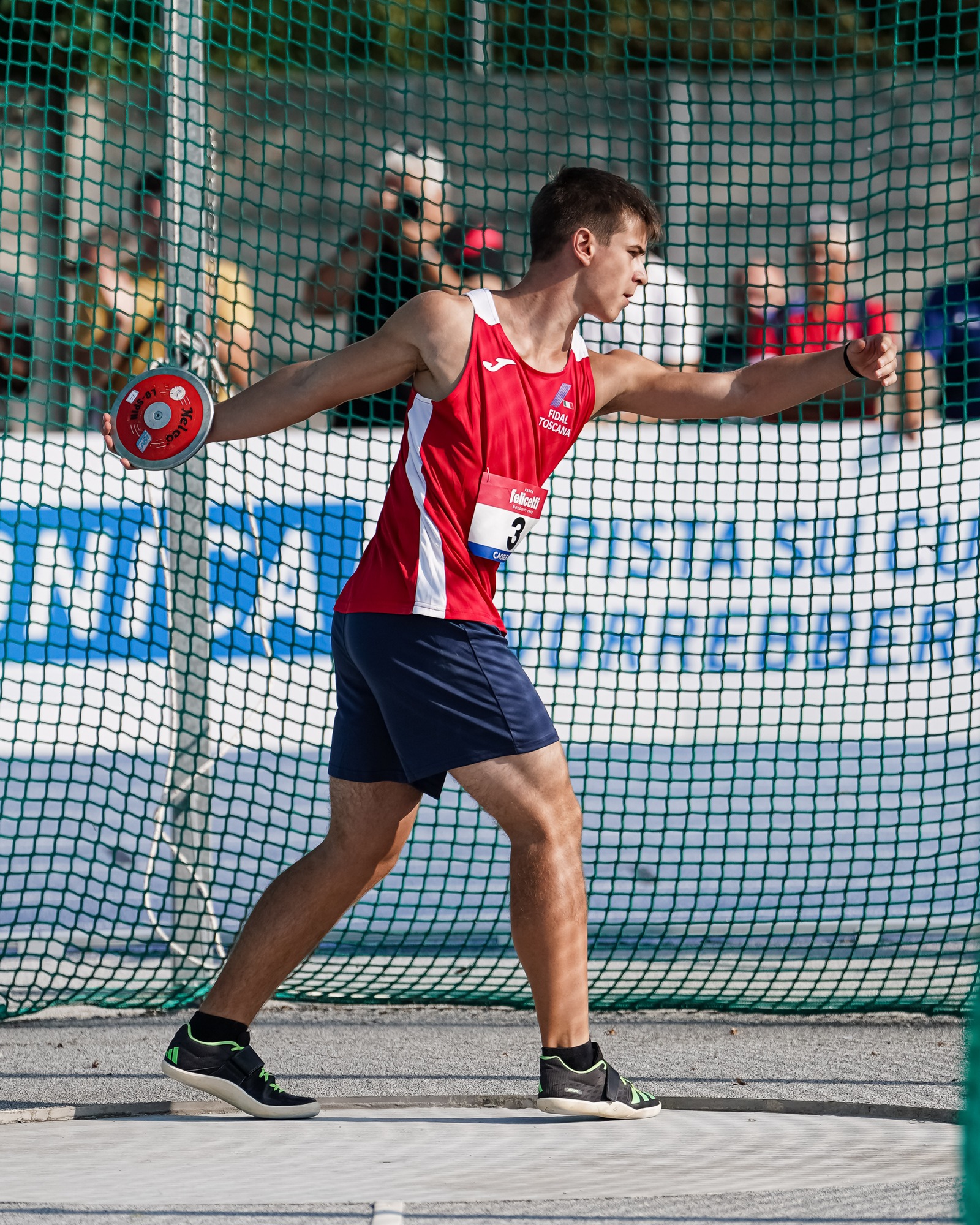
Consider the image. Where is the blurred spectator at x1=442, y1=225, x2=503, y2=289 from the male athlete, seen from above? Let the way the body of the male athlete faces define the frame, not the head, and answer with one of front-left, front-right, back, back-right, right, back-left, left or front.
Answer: back-left

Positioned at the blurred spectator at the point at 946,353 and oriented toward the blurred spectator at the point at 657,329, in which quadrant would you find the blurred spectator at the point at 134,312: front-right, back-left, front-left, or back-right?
front-left

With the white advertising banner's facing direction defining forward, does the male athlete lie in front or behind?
in front

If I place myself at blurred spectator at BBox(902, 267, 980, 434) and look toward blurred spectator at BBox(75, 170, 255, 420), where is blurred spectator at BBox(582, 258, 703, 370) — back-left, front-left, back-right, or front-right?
front-right

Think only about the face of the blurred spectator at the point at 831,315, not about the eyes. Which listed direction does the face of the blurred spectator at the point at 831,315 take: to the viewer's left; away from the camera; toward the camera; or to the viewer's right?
toward the camera

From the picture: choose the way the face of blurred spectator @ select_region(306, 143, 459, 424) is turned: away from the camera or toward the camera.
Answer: toward the camera

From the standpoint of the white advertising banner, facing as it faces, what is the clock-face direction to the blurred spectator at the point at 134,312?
The blurred spectator is roughly at 3 o'clock from the white advertising banner.

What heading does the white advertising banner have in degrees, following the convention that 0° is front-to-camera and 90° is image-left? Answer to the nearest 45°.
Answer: approximately 0°

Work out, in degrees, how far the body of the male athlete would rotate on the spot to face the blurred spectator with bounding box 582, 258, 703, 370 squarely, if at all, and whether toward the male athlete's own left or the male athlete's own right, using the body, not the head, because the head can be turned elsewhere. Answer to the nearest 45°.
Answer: approximately 135° to the male athlete's own left

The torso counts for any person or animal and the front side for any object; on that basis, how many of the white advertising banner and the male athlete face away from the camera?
0

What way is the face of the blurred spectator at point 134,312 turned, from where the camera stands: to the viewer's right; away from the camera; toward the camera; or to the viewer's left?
toward the camera

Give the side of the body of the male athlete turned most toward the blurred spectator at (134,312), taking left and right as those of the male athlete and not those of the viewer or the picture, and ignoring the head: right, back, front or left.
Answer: back
